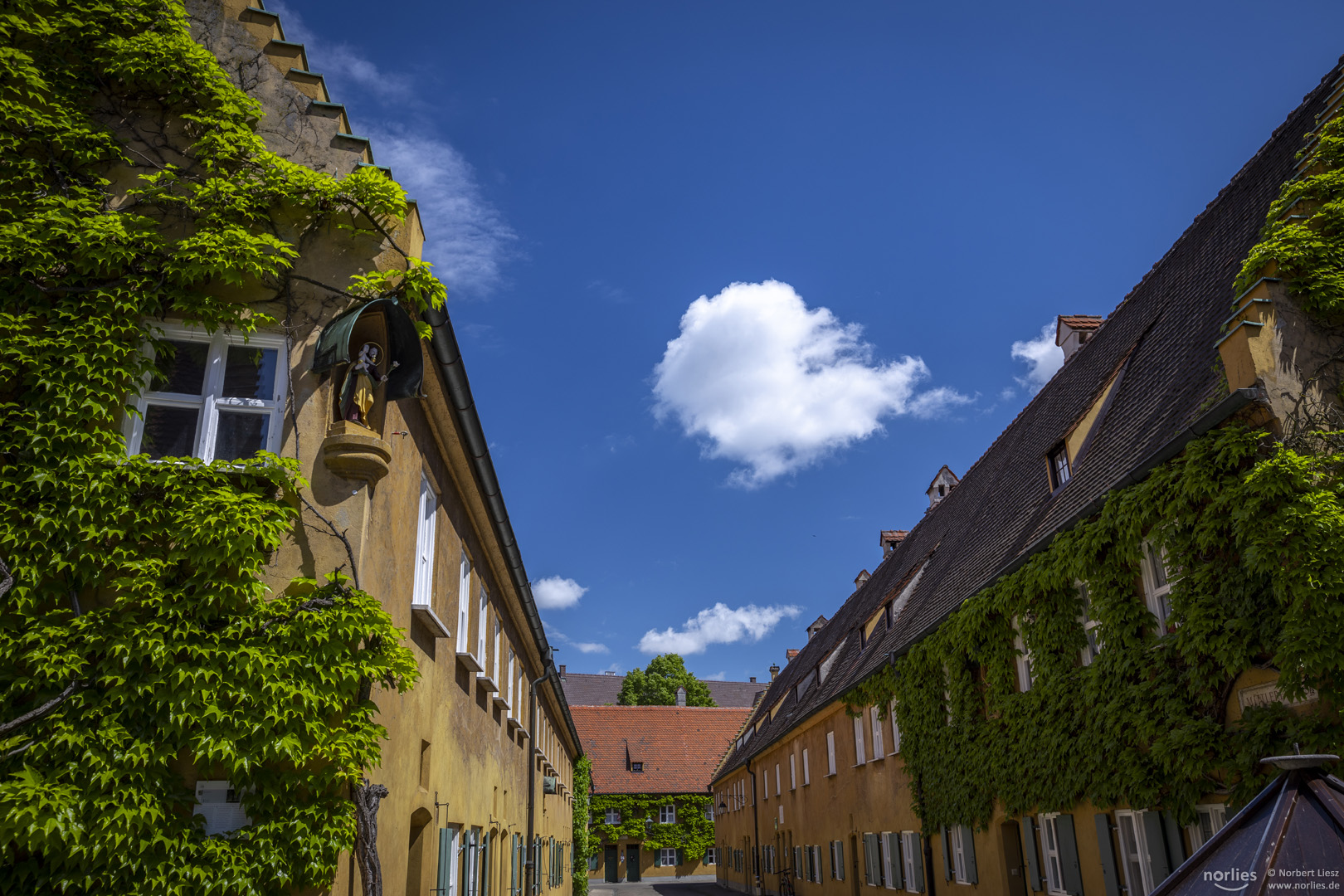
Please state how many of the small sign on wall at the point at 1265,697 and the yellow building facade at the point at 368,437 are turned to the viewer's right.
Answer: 1

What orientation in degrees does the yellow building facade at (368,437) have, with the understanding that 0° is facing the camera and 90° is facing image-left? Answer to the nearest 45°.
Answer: approximately 270°

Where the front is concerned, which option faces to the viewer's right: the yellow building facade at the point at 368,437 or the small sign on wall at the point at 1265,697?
the yellow building facade

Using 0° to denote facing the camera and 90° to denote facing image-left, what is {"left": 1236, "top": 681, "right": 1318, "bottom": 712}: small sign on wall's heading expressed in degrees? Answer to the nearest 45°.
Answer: approximately 45°

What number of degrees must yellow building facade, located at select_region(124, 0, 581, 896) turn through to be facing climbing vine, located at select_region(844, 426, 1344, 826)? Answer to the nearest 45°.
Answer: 0° — it already faces it

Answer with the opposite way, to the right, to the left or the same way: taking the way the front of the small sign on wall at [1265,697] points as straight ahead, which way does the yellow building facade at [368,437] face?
the opposite way

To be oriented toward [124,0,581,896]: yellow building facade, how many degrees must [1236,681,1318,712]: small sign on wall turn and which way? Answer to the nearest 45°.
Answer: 0° — it already faces it

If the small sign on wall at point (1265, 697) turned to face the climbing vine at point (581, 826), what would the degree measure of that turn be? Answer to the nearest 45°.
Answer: approximately 90° to its right

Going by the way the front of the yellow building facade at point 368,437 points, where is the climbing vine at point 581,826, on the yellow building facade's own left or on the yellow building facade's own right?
on the yellow building facade's own left

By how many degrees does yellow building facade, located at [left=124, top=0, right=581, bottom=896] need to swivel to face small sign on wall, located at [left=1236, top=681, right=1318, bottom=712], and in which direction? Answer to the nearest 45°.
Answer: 0° — it already faces it

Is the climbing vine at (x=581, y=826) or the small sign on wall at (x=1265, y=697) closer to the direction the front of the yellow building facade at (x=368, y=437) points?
the small sign on wall

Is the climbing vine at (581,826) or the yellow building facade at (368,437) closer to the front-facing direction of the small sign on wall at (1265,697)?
the yellow building facade
